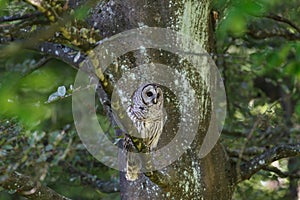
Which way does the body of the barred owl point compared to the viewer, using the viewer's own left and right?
facing the viewer and to the right of the viewer
